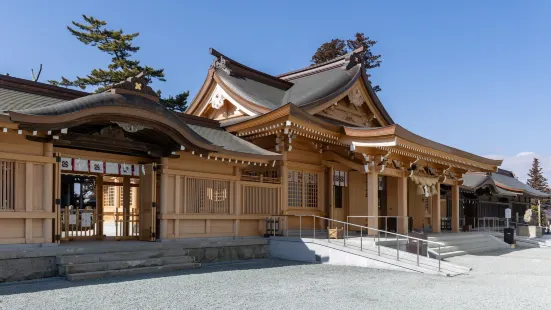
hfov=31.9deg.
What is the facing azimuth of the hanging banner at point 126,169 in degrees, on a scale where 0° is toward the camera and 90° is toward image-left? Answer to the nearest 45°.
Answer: approximately 0°

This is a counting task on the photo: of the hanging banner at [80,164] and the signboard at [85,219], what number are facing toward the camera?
2

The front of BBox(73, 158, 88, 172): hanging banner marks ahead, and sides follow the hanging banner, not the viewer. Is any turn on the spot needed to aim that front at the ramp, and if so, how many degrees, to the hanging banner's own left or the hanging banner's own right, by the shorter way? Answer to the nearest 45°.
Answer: approximately 90° to the hanging banner's own left

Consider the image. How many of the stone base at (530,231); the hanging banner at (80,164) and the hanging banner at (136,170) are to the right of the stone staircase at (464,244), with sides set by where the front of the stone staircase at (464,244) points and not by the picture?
2

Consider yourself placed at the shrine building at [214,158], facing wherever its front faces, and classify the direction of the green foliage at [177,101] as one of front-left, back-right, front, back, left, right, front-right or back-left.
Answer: back-left

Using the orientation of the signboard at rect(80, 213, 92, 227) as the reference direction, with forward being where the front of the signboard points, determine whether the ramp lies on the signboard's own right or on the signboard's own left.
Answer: on the signboard's own left

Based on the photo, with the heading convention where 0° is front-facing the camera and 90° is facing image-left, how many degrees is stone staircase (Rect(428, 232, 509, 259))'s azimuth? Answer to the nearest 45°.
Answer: approximately 315°

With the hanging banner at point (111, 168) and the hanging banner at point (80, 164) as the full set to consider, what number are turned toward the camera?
2

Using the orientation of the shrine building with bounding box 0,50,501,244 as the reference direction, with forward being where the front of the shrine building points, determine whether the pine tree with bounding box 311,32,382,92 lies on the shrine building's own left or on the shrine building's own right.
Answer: on the shrine building's own left

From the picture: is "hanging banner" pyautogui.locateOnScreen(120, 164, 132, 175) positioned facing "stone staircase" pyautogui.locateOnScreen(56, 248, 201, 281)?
yes

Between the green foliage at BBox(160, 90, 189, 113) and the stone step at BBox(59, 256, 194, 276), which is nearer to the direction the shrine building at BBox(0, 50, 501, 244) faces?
the stone step
